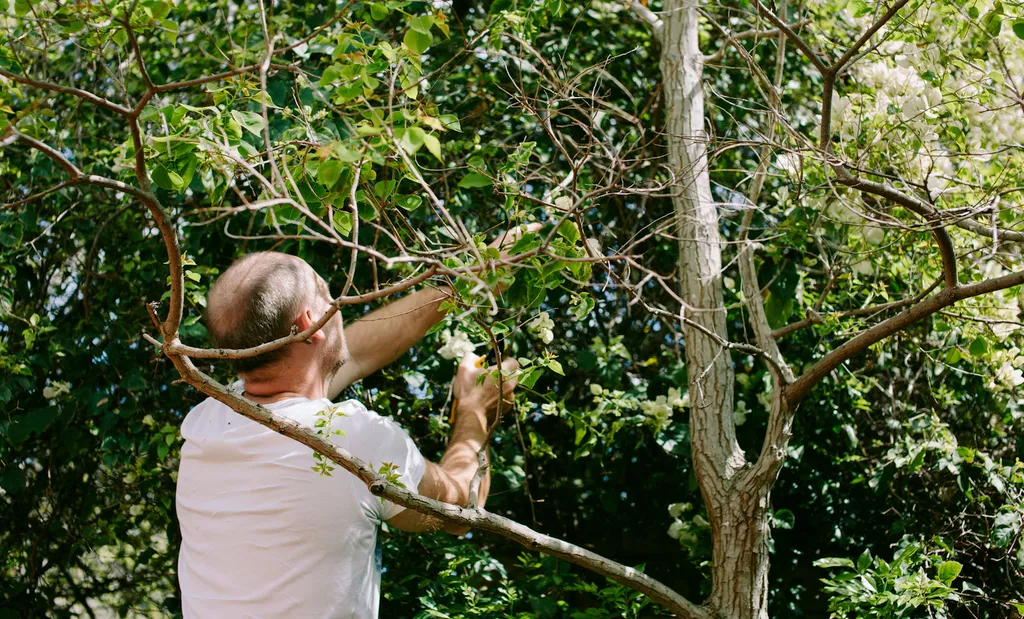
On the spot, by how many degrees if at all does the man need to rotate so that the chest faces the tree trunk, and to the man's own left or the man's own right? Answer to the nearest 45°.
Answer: approximately 45° to the man's own right

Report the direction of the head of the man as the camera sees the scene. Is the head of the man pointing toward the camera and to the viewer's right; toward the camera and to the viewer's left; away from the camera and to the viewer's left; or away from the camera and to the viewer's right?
away from the camera and to the viewer's right

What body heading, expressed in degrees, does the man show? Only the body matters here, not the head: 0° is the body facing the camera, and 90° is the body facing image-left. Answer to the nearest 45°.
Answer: approximately 225°
